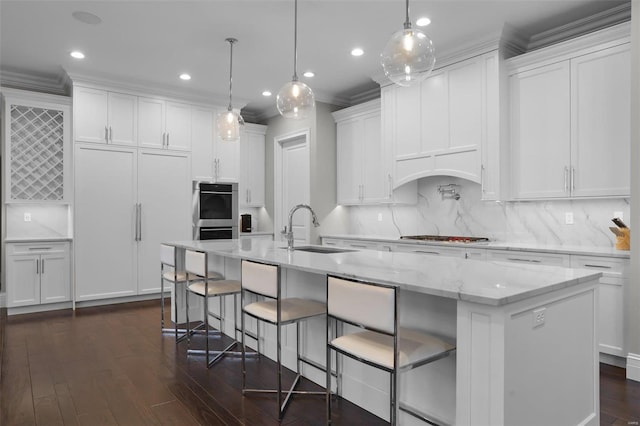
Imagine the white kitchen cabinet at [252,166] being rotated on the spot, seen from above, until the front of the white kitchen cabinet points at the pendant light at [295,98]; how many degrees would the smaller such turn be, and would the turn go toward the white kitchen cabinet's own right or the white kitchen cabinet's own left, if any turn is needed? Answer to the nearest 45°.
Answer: approximately 45° to the white kitchen cabinet's own right

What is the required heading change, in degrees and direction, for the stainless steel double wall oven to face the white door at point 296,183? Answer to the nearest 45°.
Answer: approximately 45° to its left

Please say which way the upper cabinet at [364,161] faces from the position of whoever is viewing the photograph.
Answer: facing the viewer and to the left of the viewer

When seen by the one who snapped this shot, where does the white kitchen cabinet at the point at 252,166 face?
facing the viewer and to the right of the viewer

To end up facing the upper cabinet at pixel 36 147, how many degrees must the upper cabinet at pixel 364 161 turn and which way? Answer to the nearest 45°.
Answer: approximately 45° to its right

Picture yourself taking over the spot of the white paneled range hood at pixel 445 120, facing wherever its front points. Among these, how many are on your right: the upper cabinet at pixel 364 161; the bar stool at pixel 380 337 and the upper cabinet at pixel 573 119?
1

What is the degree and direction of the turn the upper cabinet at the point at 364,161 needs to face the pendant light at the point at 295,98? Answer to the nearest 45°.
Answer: approximately 45° to its left

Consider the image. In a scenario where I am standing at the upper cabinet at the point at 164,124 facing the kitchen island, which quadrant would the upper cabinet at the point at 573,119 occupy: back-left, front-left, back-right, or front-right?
front-left

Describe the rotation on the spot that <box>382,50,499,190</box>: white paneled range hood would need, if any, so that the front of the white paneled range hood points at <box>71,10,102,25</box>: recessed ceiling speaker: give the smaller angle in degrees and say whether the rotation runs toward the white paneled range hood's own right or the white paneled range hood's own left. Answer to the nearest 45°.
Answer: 0° — it already faces it

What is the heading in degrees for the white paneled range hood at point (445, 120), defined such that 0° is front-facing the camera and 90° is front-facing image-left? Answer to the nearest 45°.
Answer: approximately 45°

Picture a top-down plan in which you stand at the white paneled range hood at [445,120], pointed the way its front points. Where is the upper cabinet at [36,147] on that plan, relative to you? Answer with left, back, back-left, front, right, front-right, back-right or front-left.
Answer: front-right

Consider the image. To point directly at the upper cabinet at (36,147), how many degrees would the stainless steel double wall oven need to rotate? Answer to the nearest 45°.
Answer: approximately 135° to its right

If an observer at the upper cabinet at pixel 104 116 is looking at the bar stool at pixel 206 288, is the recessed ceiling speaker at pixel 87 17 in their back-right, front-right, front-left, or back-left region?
front-right
